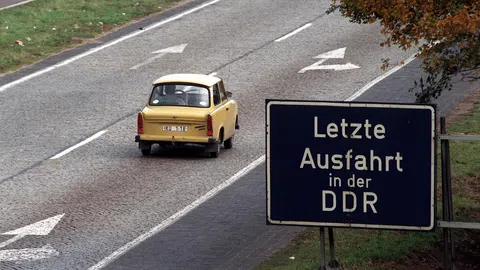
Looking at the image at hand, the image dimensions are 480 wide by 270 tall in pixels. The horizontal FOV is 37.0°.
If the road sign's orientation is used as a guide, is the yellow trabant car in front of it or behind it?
behind

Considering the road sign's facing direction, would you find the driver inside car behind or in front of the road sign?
behind

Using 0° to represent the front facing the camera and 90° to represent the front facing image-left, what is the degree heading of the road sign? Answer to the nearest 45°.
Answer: approximately 0°

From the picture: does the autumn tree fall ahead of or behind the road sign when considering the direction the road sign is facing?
behind
